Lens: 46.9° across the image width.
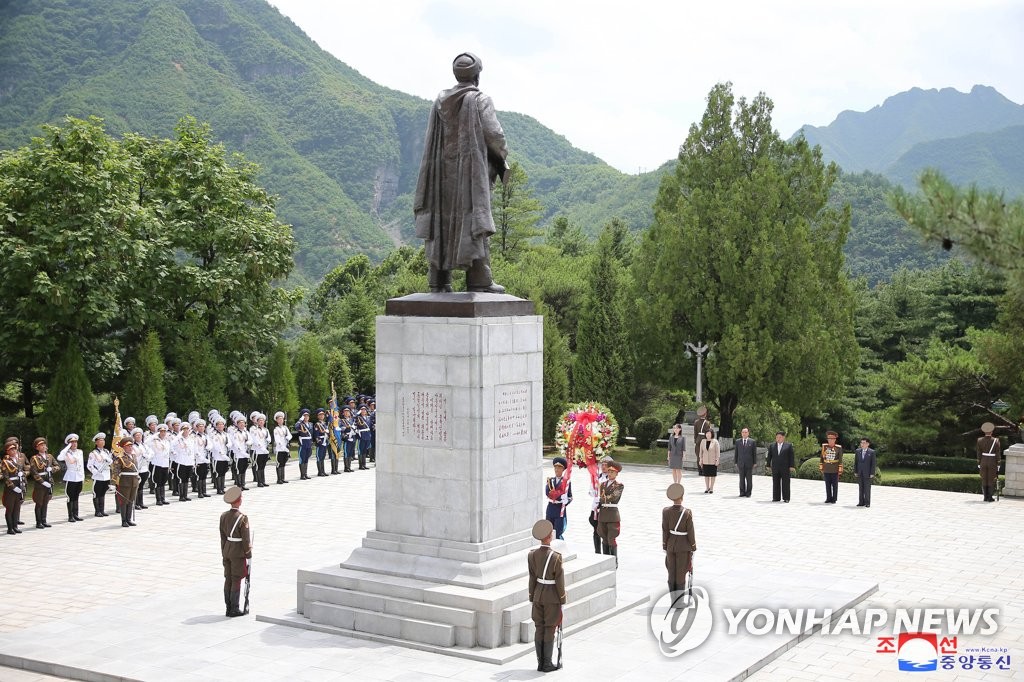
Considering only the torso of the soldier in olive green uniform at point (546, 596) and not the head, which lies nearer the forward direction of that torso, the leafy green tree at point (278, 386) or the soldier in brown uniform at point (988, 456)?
the soldier in brown uniform

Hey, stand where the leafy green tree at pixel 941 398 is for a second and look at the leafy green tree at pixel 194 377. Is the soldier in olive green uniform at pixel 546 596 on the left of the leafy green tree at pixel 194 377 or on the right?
left

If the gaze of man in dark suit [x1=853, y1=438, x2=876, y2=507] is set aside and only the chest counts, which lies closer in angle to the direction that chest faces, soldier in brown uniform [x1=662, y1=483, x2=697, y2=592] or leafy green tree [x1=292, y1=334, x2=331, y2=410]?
the soldier in brown uniform

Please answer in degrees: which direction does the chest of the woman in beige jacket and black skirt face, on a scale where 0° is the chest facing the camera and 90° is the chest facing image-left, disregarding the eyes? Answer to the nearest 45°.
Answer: approximately 45°

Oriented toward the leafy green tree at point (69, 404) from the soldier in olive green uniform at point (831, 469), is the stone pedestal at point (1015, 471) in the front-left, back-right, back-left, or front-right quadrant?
back-right

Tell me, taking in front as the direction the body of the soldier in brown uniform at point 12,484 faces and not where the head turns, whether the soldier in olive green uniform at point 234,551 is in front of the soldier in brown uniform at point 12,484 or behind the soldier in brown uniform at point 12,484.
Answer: in front

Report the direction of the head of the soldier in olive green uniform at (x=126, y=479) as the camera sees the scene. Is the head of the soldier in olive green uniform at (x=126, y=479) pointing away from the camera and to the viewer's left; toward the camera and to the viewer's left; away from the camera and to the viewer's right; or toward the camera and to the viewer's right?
toward the camera and to the viewer's right

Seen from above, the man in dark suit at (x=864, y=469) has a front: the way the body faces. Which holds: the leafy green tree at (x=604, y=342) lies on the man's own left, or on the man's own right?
on the man's own right

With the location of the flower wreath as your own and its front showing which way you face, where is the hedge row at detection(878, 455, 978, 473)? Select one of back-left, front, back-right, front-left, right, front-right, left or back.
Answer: back-left

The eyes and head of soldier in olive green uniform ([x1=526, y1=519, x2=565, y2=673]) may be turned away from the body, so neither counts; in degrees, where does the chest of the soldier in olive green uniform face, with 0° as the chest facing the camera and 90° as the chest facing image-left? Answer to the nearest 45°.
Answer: approximately 225°

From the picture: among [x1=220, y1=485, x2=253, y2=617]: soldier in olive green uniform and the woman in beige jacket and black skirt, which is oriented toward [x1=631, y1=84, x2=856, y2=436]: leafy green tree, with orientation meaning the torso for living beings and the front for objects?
the soldier in olive green uniform

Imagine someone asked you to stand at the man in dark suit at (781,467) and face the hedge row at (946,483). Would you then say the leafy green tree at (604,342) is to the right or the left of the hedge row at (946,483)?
left

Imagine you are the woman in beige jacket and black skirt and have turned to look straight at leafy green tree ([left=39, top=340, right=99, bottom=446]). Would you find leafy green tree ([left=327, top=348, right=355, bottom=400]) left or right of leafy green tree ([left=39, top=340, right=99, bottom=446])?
right
